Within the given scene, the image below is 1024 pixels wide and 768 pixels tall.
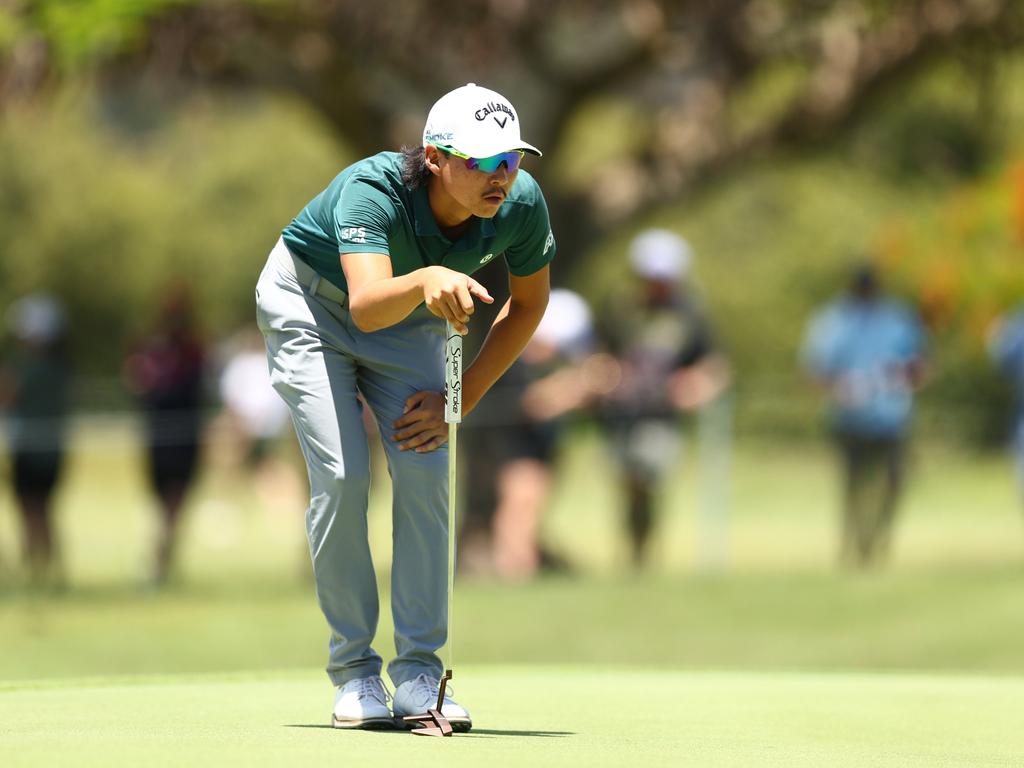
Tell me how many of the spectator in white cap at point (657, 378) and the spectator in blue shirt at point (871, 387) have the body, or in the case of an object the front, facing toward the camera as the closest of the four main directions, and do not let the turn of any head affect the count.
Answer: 2

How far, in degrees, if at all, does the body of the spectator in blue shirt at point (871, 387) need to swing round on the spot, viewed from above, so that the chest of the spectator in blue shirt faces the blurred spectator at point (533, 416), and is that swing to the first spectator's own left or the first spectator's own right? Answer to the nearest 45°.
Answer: approximately 90° to the first spectator's own right

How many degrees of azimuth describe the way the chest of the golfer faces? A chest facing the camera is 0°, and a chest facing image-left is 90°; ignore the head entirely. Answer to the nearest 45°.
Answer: approximately 315°

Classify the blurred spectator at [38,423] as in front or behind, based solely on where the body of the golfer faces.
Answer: behind

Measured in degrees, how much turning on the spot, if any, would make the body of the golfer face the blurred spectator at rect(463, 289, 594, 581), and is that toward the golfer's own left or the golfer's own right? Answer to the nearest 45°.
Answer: approximately 135° to the golfer's own left

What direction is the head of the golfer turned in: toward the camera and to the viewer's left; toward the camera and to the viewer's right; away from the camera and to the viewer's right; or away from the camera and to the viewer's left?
toward the camera and to the viewer's right

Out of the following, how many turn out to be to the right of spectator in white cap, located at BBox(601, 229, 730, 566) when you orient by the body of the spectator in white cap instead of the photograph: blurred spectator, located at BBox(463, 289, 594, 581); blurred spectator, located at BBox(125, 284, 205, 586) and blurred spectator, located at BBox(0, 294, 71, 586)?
3

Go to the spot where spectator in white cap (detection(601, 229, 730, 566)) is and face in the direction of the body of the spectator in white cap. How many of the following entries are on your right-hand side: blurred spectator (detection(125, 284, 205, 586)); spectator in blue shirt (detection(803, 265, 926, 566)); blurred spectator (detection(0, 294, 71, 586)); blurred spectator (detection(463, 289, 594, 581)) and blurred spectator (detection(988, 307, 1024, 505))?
3

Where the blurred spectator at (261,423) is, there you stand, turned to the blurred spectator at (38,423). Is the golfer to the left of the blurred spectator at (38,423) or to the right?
left

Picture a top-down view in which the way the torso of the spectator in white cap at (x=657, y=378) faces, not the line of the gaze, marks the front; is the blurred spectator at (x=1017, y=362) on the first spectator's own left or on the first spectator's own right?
on the first spectator's own left

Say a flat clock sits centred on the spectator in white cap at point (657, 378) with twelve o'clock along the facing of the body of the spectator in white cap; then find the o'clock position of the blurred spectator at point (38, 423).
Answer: The blurred spectator is roughly at 3 o'clock from the spectator in white cap.
